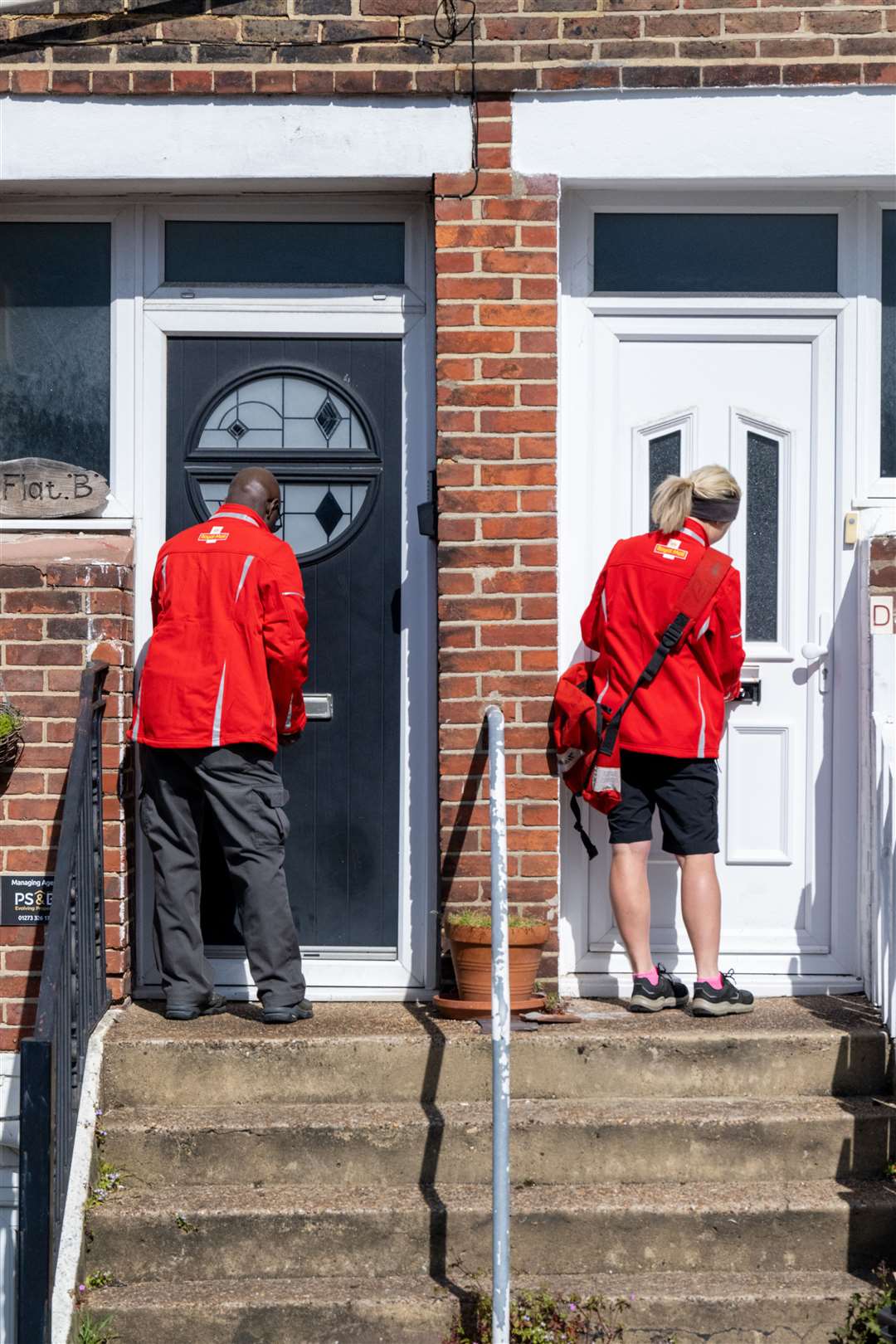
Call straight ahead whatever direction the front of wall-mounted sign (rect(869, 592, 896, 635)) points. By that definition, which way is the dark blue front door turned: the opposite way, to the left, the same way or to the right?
the same way

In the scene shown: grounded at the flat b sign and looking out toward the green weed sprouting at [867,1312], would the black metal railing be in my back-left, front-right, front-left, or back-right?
front-right

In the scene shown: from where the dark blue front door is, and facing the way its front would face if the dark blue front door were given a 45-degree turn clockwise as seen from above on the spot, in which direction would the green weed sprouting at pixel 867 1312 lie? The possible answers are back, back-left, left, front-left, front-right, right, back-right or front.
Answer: left

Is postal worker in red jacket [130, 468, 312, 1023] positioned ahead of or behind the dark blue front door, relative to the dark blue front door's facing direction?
ahead

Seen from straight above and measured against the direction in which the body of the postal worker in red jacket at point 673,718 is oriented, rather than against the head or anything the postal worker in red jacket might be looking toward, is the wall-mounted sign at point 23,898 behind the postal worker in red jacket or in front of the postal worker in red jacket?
behind

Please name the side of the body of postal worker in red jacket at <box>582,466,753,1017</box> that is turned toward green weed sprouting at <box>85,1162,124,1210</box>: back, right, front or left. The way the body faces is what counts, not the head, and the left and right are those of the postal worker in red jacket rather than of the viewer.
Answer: back

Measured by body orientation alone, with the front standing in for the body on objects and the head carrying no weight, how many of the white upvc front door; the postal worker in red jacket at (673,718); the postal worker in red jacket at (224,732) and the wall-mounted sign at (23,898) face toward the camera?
2

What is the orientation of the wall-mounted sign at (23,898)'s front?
toward the camera

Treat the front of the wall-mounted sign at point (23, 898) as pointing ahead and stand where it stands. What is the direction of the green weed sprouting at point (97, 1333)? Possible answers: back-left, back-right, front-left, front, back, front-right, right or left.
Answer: front

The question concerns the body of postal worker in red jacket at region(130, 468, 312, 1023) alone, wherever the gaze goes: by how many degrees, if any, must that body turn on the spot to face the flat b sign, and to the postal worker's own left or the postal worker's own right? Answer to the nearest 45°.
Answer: approximately 90° to the postal worker's own left

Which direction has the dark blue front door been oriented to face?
toward the camera

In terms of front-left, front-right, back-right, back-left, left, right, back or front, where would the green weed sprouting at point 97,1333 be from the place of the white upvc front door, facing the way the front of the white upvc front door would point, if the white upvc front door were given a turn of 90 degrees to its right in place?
front-left

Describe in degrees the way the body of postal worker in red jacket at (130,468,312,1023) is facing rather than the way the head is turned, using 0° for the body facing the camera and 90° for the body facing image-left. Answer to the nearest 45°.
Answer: approximately 225°

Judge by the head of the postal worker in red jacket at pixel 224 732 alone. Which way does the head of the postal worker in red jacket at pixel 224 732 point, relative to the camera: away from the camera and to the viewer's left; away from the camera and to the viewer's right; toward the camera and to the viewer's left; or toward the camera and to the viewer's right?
away from the camera and to the viewer's right

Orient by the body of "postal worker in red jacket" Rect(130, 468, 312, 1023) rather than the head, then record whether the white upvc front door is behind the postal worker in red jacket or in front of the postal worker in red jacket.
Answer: in front

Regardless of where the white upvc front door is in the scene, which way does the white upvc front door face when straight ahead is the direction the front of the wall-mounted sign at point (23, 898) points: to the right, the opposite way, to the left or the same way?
the same way

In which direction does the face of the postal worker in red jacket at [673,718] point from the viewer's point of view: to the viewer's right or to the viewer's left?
to the viewer's right
